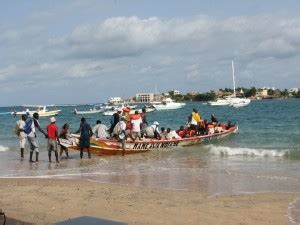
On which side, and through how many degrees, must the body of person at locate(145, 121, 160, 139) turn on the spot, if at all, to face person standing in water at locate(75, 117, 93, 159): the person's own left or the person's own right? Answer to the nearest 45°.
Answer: approximately 135° to the person's own right

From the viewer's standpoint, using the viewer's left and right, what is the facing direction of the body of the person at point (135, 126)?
facing away from the viewer

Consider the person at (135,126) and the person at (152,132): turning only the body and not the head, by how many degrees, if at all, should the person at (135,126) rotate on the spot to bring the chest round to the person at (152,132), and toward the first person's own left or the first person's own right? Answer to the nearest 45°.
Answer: approximately 45° to the first person's own right
